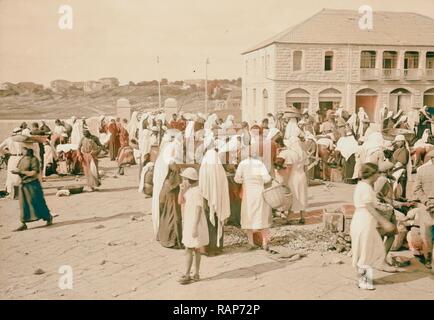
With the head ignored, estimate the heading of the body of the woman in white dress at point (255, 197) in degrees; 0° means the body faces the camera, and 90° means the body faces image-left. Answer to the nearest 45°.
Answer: approximately 180°

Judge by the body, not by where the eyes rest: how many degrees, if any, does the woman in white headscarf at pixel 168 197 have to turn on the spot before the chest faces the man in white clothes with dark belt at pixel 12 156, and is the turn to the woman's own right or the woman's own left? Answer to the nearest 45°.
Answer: approximately 135° to the woman's own left

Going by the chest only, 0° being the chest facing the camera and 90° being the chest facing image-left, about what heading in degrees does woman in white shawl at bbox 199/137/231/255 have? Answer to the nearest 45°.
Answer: approximately 180°

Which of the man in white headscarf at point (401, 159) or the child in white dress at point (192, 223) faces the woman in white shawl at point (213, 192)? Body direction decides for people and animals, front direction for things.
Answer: the man in white headscarf

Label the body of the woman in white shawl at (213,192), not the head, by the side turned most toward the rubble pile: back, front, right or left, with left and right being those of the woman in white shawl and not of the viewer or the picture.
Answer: right

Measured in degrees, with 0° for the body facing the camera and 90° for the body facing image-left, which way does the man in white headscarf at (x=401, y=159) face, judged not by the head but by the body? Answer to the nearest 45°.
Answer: approximately 45°

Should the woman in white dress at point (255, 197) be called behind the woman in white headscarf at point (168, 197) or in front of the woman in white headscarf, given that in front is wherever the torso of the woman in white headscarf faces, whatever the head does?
in front

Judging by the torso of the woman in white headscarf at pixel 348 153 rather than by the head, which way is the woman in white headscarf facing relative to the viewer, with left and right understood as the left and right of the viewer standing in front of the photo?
facing away from the viewer

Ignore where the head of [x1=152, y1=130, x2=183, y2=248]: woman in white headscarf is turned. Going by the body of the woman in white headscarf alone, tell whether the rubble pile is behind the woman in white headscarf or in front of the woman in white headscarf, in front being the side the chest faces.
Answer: in front
